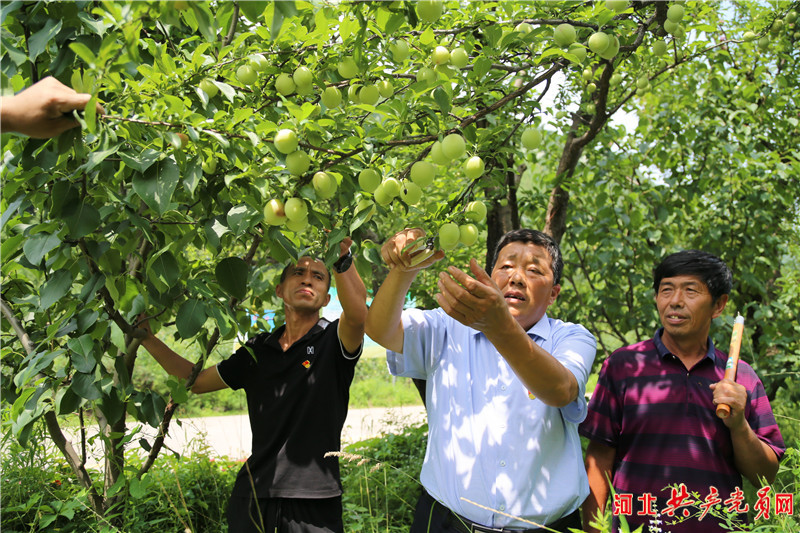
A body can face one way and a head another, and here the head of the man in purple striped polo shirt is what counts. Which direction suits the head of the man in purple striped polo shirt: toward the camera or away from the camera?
toward the camera

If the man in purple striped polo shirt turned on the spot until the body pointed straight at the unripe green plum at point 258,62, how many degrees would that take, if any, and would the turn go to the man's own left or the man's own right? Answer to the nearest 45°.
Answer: approximately 45° to the man's own right

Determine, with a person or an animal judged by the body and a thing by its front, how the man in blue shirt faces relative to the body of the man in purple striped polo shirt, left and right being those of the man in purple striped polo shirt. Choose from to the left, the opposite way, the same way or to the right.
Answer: the same way

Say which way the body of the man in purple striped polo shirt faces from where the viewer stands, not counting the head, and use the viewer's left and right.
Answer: facing the viewer

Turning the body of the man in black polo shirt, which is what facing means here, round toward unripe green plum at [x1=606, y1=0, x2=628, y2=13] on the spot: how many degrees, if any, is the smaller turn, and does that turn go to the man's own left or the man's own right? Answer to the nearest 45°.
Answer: approximately 45° to the man's own left

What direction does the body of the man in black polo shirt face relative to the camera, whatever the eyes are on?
toward the camera

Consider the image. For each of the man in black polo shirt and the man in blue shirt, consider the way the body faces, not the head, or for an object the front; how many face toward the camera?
2

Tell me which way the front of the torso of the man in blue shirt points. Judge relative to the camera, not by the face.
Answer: toward the camera
